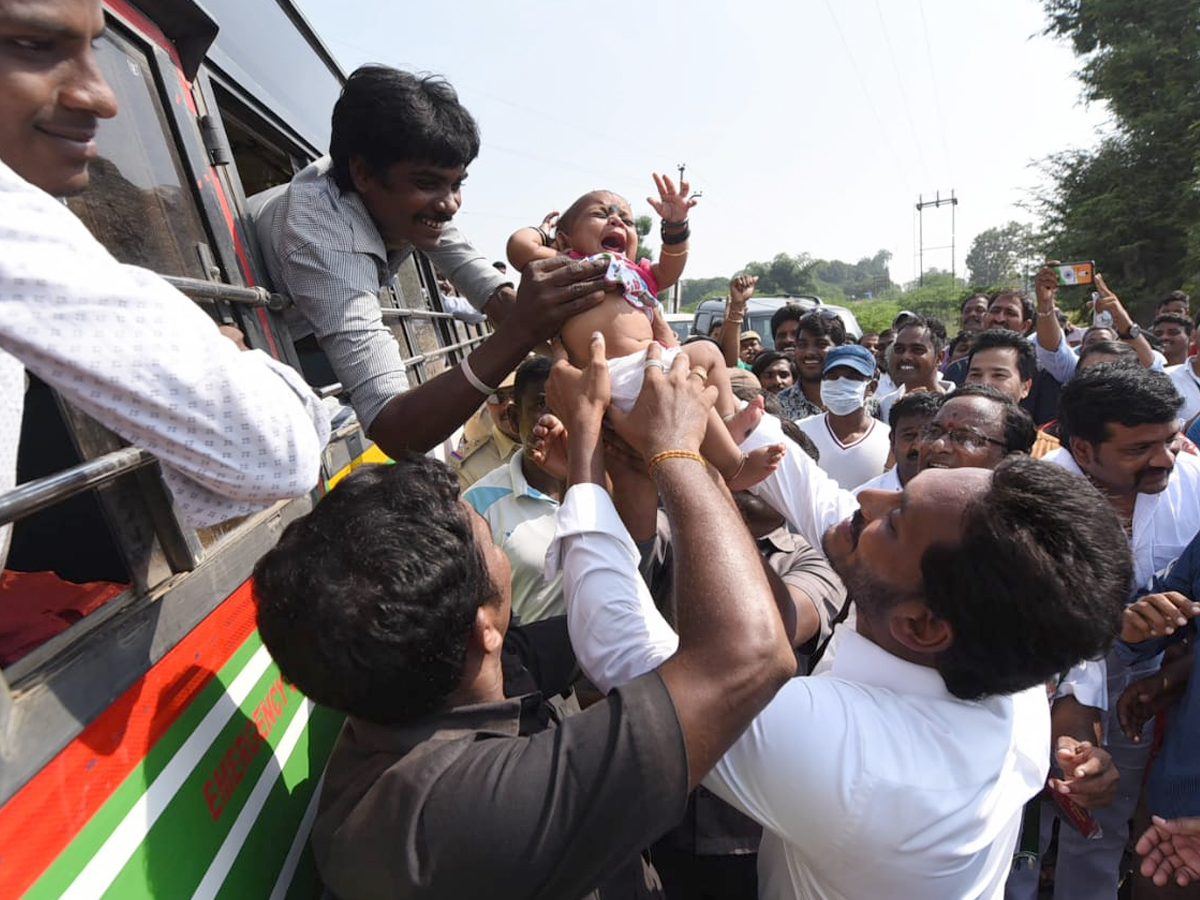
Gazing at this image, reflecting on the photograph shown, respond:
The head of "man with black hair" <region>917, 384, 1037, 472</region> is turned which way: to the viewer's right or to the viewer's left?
to the viewer's left

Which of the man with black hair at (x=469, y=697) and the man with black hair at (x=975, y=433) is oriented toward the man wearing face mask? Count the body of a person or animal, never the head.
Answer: the man with black hair at (x=469, y=697)

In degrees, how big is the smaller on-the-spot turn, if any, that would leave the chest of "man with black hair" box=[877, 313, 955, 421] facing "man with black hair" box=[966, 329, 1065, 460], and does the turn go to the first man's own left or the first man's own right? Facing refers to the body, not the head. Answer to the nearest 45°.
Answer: approximately 90° to the first man's own left

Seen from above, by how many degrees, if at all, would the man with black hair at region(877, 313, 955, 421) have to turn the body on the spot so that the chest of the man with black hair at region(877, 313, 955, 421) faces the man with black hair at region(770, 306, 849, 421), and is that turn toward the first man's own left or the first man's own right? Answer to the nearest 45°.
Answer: approximately 45° to the first man's own right

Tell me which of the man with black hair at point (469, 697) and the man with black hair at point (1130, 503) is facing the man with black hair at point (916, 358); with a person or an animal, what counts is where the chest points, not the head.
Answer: the man with black hair at point (469, 697)

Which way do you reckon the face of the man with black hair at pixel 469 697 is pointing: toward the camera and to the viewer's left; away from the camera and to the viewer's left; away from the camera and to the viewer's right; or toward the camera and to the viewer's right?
away from the camera and to the viewer's right

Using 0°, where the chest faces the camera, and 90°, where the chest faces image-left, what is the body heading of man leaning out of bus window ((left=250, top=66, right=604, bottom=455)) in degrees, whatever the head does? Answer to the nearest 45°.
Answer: approximately 315°
